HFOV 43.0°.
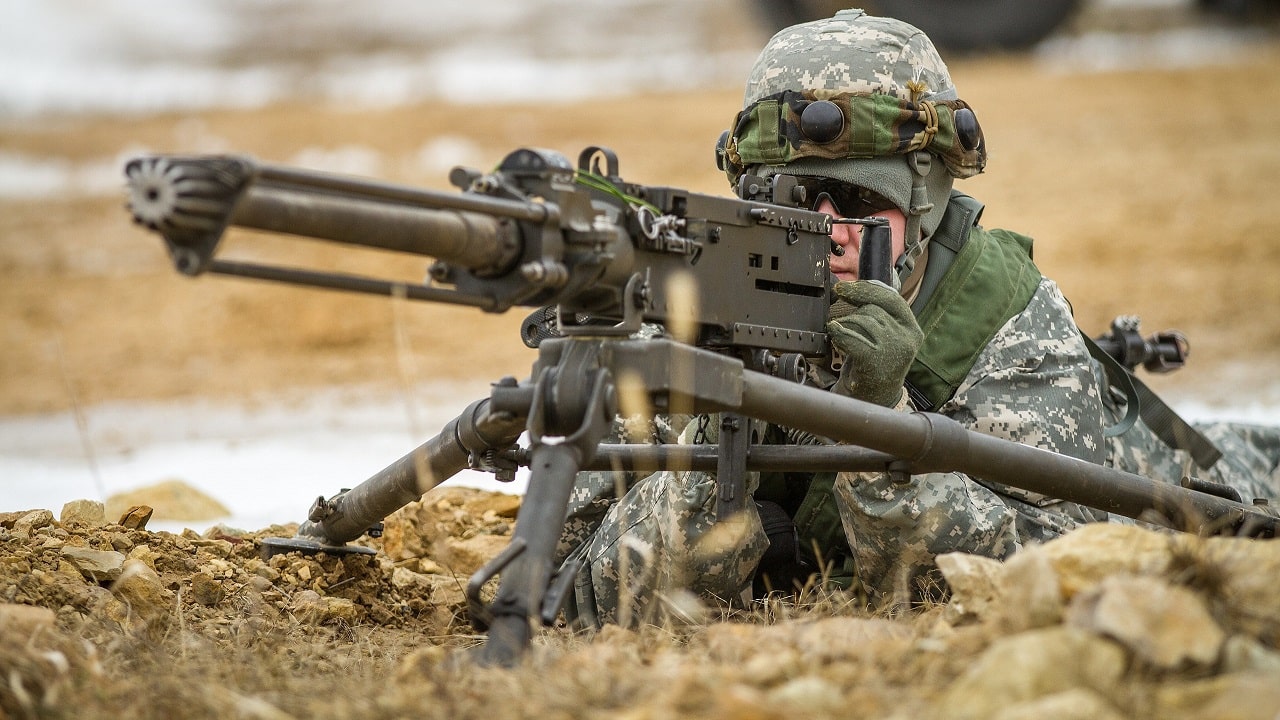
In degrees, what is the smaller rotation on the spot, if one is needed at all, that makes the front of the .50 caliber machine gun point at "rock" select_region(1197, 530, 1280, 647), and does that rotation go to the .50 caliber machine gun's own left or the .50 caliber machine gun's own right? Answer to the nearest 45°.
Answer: approximately 135° to the .50 caliber machine gun's own left

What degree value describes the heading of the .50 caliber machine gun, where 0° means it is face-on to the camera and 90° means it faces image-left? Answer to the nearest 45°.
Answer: approximately 45°

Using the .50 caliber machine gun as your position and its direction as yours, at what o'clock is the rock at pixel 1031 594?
The rock is roughly at 8 o'clock from the .50 caliber machine gun.

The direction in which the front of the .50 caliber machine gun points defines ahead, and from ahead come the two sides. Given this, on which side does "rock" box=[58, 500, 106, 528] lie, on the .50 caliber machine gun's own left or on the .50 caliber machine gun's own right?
on the .50 caliber machine gun's own right

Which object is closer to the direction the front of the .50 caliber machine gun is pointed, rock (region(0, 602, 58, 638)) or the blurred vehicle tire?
the rock

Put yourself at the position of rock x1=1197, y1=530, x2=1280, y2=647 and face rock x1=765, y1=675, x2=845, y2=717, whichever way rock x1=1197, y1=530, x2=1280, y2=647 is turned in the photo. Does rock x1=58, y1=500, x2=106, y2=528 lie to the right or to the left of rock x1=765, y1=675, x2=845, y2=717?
right

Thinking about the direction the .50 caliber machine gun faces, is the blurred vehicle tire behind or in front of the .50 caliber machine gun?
behind

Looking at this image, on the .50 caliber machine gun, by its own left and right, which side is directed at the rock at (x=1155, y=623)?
left
